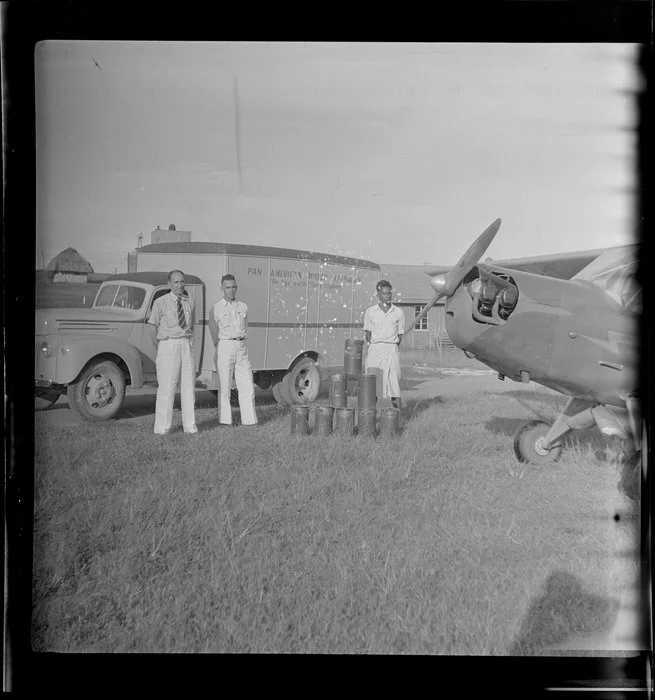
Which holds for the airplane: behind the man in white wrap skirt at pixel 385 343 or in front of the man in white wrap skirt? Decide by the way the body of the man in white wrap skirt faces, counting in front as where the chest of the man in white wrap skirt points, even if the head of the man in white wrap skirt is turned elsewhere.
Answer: in front

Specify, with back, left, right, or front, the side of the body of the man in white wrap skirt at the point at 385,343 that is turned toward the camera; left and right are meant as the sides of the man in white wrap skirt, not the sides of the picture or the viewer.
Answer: front
